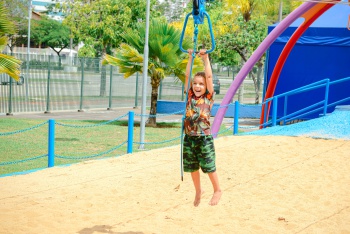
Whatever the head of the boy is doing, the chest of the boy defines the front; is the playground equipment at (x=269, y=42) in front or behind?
behind

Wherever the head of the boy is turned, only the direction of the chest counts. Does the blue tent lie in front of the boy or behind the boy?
behind

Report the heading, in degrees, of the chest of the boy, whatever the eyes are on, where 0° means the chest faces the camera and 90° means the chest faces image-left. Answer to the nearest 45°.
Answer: approximately 45°

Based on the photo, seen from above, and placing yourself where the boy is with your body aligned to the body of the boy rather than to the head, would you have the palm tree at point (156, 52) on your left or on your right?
on your right

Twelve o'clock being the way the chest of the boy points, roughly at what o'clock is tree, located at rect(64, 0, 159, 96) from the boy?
The tree is roughly at 4 o'clock from the boy.
